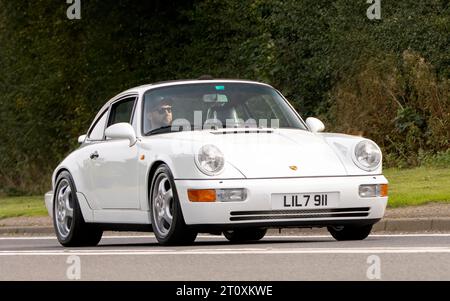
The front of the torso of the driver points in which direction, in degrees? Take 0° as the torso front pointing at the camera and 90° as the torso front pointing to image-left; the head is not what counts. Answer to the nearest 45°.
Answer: approximately 315°
